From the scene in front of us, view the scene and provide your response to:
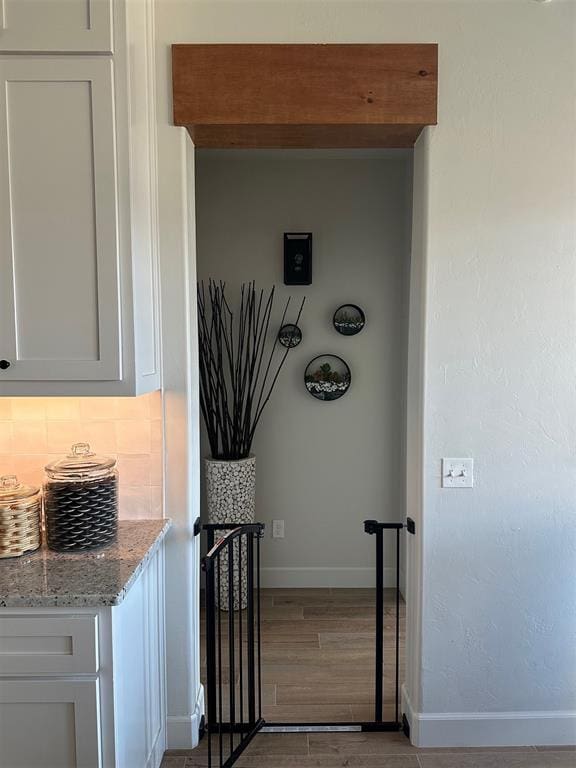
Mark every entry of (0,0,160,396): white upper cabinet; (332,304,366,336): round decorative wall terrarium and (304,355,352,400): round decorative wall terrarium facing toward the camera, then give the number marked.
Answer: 3

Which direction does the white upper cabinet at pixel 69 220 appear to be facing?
toward the camera

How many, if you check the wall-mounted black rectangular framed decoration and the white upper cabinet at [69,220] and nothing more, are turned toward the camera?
2

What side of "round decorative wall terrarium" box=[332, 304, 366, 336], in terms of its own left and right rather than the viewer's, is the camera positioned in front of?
front

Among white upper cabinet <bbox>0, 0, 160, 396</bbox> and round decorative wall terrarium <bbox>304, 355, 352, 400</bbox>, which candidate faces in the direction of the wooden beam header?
the round decorative wall terrarium

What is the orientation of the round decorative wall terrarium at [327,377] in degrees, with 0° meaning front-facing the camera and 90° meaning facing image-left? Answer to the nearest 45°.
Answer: approximately 0°

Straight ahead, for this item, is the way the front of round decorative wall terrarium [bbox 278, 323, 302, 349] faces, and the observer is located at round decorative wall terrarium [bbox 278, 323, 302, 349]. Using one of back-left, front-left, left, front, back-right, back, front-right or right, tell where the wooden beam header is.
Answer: front

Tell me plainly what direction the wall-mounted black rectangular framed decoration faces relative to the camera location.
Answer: facing the viewer
